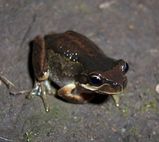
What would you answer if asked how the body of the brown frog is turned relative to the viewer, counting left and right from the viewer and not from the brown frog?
facing the viewer and to the right of the viewer
